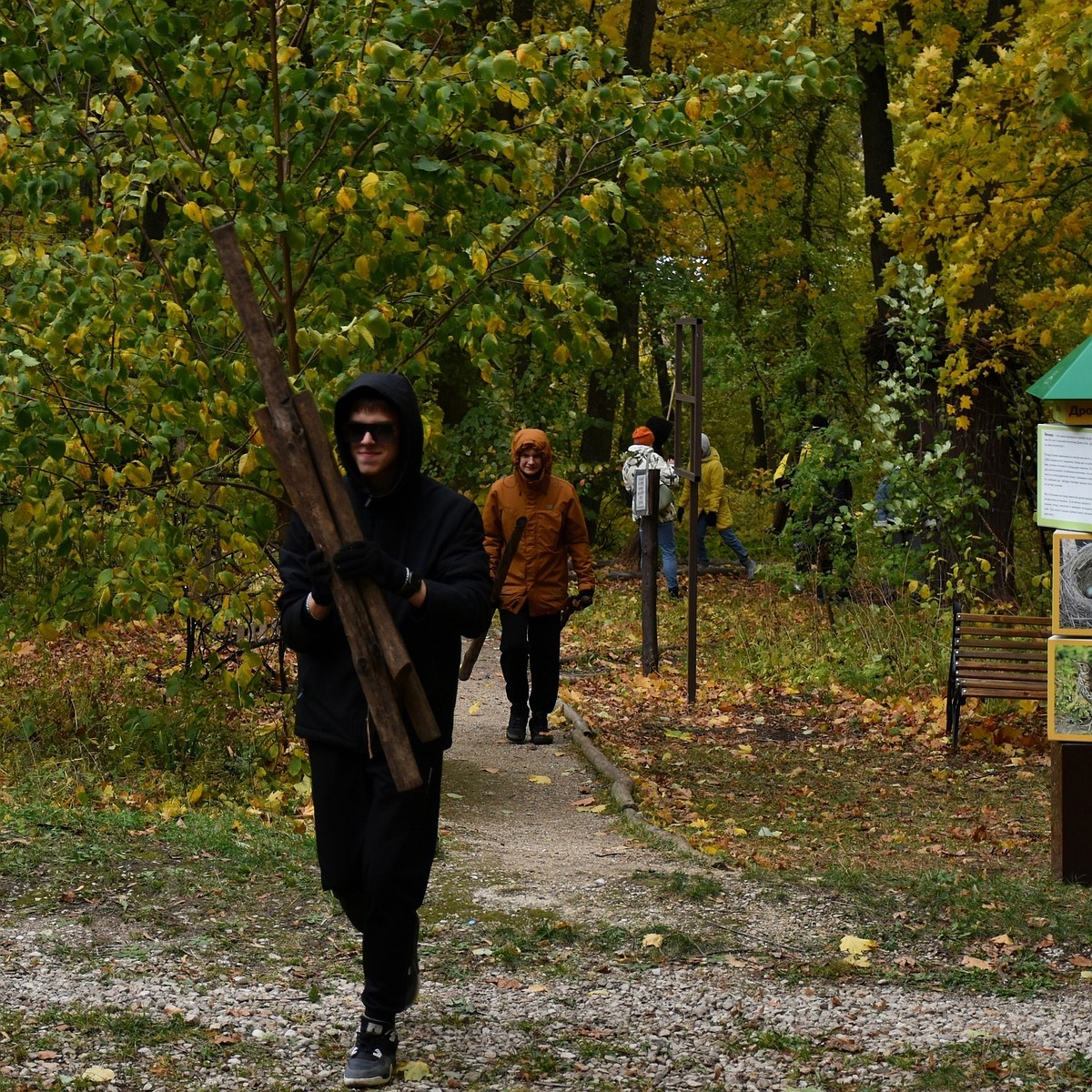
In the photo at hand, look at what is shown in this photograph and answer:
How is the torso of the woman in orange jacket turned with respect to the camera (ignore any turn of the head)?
toward the camera

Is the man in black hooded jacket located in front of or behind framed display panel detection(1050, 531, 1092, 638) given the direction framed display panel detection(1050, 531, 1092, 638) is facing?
in front

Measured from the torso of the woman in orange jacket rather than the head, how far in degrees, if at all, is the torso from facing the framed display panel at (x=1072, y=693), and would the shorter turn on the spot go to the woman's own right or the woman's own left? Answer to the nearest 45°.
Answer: approximately 45° to the woman's own left

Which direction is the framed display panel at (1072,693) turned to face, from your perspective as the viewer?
facing the viewer

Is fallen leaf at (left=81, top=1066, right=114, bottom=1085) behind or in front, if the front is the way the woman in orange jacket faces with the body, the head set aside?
in front

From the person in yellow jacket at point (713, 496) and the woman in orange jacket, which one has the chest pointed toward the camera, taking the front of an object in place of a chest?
the woman in orange jacket

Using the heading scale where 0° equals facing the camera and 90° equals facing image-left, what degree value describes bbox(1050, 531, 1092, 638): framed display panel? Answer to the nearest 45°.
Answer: approximately 0°

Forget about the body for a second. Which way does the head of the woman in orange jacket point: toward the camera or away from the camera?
toward the camera

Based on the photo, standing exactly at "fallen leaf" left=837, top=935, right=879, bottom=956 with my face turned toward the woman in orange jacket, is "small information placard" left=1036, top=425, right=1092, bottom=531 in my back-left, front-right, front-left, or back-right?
front-right

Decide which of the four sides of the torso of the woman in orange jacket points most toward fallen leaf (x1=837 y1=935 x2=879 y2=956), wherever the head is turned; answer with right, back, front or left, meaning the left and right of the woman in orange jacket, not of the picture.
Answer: front

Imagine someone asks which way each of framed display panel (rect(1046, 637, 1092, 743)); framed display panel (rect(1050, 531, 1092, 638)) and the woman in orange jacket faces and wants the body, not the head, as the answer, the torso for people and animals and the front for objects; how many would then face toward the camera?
3

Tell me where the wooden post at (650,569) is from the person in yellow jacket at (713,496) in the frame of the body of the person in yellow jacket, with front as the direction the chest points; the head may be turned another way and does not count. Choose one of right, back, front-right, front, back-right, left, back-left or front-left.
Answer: left

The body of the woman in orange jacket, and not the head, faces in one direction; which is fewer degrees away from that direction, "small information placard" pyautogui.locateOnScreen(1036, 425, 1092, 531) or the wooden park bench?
the small information placard

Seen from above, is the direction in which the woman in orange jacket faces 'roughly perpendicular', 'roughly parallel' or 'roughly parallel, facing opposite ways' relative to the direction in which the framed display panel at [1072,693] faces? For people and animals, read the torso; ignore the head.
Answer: roughly parallel
